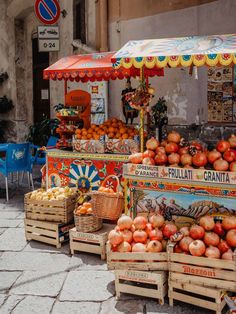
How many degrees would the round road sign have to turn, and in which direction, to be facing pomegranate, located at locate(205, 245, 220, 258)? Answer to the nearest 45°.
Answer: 0° — it already faces it

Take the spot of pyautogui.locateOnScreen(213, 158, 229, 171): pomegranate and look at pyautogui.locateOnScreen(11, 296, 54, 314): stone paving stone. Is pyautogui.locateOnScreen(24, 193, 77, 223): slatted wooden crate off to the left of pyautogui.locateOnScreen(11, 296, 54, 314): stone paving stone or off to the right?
right

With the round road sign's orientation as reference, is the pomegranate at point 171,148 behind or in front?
in front

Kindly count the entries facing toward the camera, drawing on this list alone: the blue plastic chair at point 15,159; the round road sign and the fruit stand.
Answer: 2

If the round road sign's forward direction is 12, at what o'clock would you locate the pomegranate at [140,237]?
The pomegranate is roughly at 12 o'clock from the round road sign.

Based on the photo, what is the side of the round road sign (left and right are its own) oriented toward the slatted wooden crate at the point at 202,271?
front

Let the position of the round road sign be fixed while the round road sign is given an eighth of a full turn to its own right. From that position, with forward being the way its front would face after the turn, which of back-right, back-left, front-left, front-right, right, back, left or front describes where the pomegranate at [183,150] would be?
front-left

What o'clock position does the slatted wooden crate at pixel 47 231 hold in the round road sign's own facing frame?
The slatted wooden crate is roughly at 12 o'clock from the round road sign.
